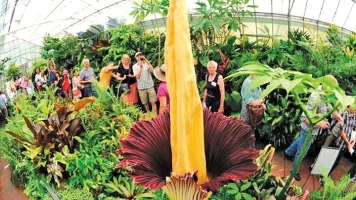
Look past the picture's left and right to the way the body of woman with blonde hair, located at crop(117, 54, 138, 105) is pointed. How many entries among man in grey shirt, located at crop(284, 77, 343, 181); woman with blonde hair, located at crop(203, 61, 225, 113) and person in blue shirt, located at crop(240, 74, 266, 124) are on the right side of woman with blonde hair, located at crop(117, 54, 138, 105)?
0

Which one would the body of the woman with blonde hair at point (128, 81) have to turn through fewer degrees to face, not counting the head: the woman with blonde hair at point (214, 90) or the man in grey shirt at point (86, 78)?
the woman with blonde hair

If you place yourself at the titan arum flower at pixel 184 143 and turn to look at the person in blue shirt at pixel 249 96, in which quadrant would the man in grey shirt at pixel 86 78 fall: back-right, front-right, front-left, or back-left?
front-left

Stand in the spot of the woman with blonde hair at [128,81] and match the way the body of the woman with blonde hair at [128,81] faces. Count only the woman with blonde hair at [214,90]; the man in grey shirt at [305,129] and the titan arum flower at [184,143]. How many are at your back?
0

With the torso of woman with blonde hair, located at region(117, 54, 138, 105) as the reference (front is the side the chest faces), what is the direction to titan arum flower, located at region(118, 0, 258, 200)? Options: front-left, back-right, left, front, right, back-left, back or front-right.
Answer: front

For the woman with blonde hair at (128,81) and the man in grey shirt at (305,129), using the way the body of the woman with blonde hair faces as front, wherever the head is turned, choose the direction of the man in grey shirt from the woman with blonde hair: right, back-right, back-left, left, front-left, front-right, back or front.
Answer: front-left

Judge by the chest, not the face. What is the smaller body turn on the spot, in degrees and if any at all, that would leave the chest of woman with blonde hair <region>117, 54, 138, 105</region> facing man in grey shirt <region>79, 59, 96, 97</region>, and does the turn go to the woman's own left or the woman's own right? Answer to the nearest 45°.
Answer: approximately 135° to the woman's own right

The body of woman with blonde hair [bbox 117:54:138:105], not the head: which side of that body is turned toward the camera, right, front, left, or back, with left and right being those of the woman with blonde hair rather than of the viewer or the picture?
front

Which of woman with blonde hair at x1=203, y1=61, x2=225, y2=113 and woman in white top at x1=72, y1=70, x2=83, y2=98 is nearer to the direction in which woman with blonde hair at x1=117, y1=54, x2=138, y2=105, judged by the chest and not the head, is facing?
the woman with blonde hair

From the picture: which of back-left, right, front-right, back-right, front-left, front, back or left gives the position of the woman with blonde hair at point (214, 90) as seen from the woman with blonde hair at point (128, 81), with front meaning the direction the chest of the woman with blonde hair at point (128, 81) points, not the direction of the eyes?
front-left

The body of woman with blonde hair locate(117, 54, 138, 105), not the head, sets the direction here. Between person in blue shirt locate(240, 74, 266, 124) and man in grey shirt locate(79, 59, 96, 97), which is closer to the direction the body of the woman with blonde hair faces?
the person in blue shirt

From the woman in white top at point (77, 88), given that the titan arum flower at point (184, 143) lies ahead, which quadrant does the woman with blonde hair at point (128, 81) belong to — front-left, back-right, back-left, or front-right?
front-left

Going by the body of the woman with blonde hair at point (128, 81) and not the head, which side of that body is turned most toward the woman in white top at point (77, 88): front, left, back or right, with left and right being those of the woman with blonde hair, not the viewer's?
right
